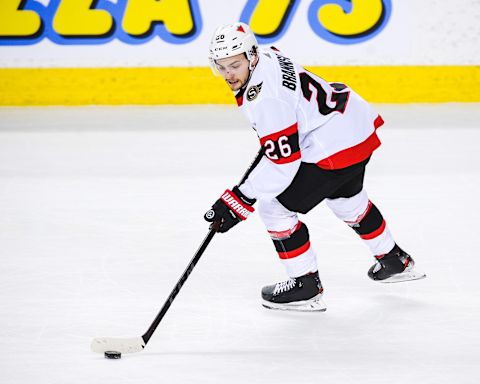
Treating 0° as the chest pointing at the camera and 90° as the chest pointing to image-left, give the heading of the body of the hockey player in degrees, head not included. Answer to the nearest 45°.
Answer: approximately 90°

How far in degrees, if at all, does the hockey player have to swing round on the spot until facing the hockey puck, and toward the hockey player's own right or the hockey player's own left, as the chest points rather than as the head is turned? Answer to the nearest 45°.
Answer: approximately 45° to the hockey player's own left
